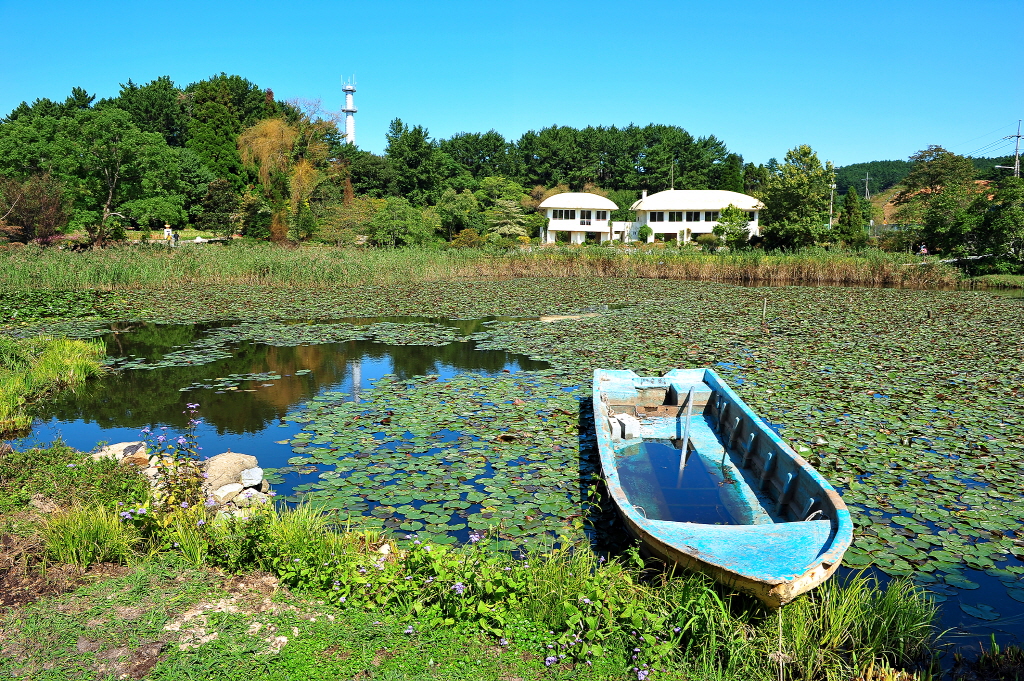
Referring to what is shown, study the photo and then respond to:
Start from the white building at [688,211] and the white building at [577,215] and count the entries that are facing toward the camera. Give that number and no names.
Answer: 2

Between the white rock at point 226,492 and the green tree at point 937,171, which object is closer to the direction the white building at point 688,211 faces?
the white rock

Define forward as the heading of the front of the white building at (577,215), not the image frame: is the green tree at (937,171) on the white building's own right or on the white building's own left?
on the white building's own left

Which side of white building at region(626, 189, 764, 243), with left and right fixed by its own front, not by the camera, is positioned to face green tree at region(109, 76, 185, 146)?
right

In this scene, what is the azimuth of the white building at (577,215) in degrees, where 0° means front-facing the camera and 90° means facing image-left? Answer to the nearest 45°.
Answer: approximately 0°

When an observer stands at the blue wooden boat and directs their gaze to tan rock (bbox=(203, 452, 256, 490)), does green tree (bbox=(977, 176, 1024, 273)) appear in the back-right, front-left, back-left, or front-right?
back-right

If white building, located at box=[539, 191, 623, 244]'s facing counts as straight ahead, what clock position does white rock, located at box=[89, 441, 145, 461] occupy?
The white rock is roughly at 12 o'clock from the white building.

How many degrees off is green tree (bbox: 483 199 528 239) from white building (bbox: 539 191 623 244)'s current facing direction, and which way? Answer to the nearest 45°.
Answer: approximately 45° to its right
